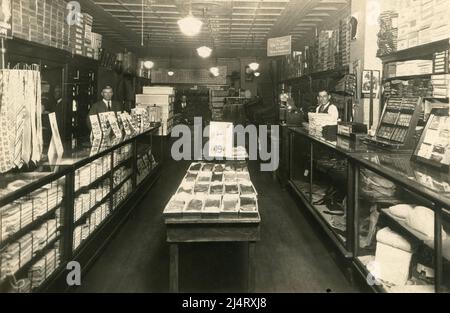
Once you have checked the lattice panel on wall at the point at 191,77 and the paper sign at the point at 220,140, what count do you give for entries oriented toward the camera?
2

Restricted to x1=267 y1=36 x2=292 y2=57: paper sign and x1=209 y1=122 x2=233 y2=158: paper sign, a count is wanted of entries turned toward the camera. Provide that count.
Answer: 2

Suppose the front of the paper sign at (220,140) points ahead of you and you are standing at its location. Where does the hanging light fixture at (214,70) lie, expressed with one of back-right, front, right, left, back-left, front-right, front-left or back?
back

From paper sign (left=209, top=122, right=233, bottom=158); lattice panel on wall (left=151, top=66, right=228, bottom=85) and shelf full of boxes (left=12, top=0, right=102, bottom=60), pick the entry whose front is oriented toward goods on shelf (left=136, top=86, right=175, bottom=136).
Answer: the lattice panel on wall

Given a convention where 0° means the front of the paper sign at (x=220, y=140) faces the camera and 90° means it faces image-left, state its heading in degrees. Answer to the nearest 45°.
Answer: approximately 0°

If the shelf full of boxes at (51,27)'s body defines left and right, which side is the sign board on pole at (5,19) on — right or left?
on its right

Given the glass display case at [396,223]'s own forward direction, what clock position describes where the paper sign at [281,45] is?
The paper sign is roughly at 4 o'clock from the glass display case.

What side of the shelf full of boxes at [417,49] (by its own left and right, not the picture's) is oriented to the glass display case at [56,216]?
front

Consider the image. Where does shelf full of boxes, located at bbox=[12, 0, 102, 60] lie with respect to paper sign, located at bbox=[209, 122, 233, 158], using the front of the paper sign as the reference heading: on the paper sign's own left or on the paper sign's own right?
on the paper sign's own right
